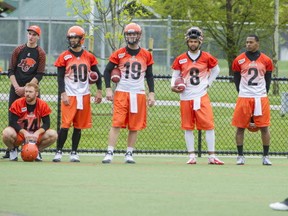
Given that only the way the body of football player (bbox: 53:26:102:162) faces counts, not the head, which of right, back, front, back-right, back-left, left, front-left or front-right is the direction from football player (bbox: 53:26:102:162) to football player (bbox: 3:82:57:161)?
right

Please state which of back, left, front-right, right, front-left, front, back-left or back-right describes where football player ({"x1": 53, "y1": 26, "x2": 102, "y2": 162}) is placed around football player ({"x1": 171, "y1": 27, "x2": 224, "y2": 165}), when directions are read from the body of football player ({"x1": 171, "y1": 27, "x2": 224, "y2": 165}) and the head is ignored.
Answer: right

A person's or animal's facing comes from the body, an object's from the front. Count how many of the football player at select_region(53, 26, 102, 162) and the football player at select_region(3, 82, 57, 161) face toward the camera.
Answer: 2

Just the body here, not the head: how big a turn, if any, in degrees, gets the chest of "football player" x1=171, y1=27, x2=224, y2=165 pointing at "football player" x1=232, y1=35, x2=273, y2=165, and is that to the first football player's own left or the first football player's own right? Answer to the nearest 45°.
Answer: approximately 90° to the first football player's own left

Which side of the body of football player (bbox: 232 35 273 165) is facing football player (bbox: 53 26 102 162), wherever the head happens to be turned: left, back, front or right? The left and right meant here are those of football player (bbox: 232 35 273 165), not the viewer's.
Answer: right

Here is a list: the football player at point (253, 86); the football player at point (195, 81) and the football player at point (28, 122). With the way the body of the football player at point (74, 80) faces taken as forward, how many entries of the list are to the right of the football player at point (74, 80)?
1

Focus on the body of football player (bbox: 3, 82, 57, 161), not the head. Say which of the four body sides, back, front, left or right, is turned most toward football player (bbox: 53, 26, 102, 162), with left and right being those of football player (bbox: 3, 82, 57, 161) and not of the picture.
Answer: left

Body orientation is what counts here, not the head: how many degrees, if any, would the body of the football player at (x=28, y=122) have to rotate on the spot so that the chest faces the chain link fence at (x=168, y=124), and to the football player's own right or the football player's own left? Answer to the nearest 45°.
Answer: approximately 135° to the football player's own left

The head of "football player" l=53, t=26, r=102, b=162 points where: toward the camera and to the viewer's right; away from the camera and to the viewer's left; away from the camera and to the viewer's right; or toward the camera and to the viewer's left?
toward the camera and to the viewer's left

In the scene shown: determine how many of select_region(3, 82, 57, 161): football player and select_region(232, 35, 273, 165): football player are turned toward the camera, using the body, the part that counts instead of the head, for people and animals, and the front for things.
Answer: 2

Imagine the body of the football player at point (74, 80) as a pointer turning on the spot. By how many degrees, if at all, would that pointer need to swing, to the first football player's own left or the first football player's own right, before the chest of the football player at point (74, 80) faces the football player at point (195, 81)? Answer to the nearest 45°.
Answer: approximately 90° to the first football player's own left
